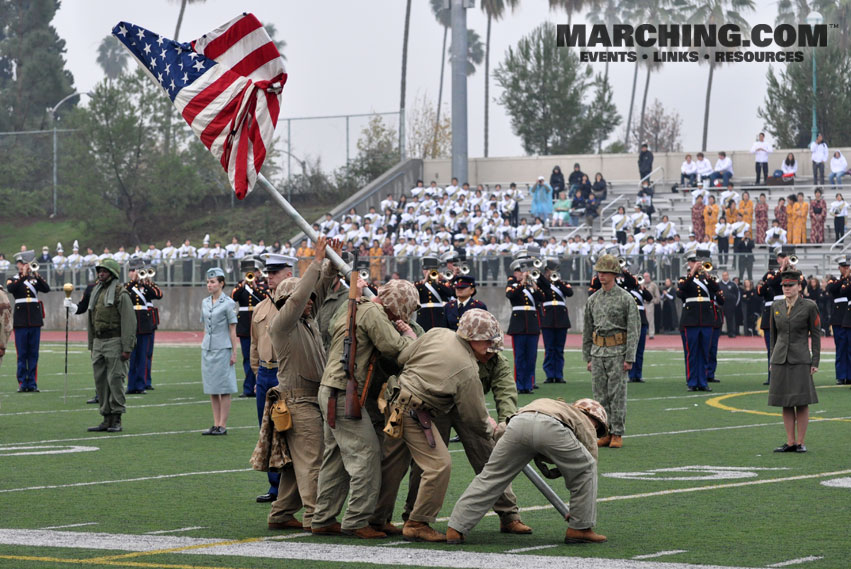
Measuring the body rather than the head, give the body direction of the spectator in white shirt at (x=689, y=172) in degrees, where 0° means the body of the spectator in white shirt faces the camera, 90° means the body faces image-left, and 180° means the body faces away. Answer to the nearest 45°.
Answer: approximately 0°

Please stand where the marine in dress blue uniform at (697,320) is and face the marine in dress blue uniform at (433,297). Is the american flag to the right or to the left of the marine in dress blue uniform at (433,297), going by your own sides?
left

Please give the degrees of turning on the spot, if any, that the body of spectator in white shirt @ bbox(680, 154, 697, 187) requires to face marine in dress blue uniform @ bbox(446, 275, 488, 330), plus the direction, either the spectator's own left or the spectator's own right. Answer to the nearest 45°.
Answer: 0° — they already face them

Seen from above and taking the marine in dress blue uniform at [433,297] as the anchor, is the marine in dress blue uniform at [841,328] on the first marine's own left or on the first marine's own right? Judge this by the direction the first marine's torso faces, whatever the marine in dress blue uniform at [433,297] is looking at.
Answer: on the first marine's own left

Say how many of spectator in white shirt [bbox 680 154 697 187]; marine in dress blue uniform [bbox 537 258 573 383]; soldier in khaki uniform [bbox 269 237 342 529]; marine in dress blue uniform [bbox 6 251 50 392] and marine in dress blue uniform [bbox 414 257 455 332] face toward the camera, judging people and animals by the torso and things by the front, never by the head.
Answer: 4

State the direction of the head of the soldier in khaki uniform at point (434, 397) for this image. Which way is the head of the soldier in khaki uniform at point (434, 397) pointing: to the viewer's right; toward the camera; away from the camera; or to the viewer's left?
to the viewer's right

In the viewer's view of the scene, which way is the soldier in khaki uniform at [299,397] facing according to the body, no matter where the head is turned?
to the viewer's right

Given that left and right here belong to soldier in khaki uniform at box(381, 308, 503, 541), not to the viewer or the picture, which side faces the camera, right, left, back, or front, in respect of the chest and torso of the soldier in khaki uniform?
right

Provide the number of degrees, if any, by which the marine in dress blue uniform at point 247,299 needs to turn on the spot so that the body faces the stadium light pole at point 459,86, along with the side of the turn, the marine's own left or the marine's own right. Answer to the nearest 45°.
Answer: approximately 180°

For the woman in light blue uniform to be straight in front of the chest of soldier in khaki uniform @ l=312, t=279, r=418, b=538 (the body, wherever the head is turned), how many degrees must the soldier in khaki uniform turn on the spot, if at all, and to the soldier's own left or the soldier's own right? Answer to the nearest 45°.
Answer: approximately 90° to the soldier's own left

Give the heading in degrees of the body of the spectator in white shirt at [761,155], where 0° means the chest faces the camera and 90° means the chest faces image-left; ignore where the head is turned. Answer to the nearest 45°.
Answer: approximately 0°
